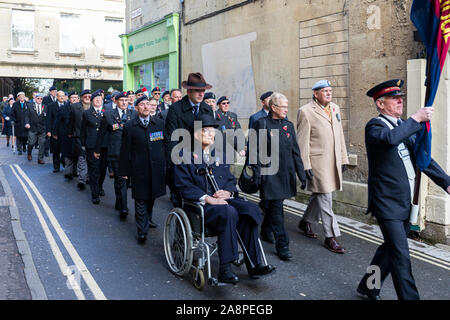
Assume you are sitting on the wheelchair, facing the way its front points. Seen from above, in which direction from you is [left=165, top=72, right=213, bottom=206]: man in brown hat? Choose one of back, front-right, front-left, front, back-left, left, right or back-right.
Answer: back-left

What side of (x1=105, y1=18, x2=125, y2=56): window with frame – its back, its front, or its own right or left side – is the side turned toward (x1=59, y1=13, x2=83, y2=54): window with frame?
right

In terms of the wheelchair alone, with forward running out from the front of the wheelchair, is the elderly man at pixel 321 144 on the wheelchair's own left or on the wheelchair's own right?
on the wheelchair's own left

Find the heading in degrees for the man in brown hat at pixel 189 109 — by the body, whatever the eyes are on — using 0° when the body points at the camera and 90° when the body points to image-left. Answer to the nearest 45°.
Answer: approximately 315°
